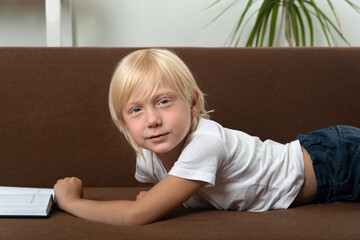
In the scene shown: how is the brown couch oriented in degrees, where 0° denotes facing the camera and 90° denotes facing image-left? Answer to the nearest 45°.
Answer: approximately 0°

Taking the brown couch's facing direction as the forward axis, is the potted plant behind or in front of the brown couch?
behind
